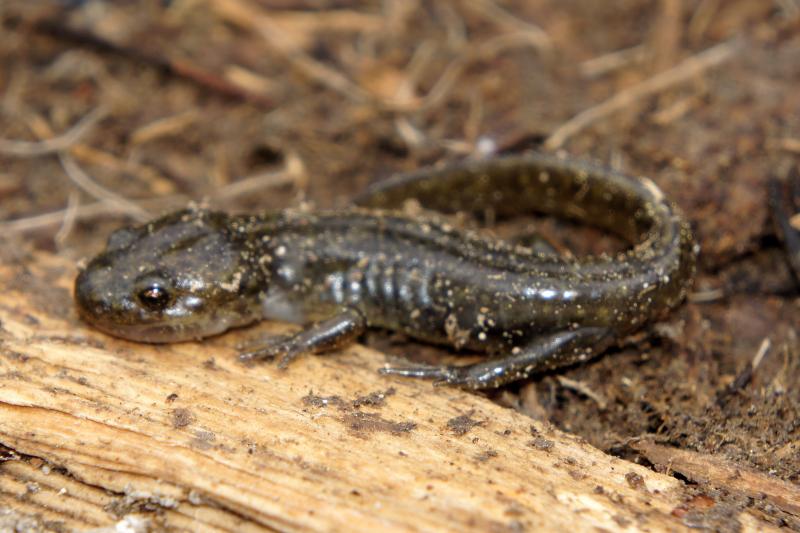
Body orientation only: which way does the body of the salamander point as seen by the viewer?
to the viewer's left

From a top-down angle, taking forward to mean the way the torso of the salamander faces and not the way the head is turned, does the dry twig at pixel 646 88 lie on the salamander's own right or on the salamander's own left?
on the salamander's own right
